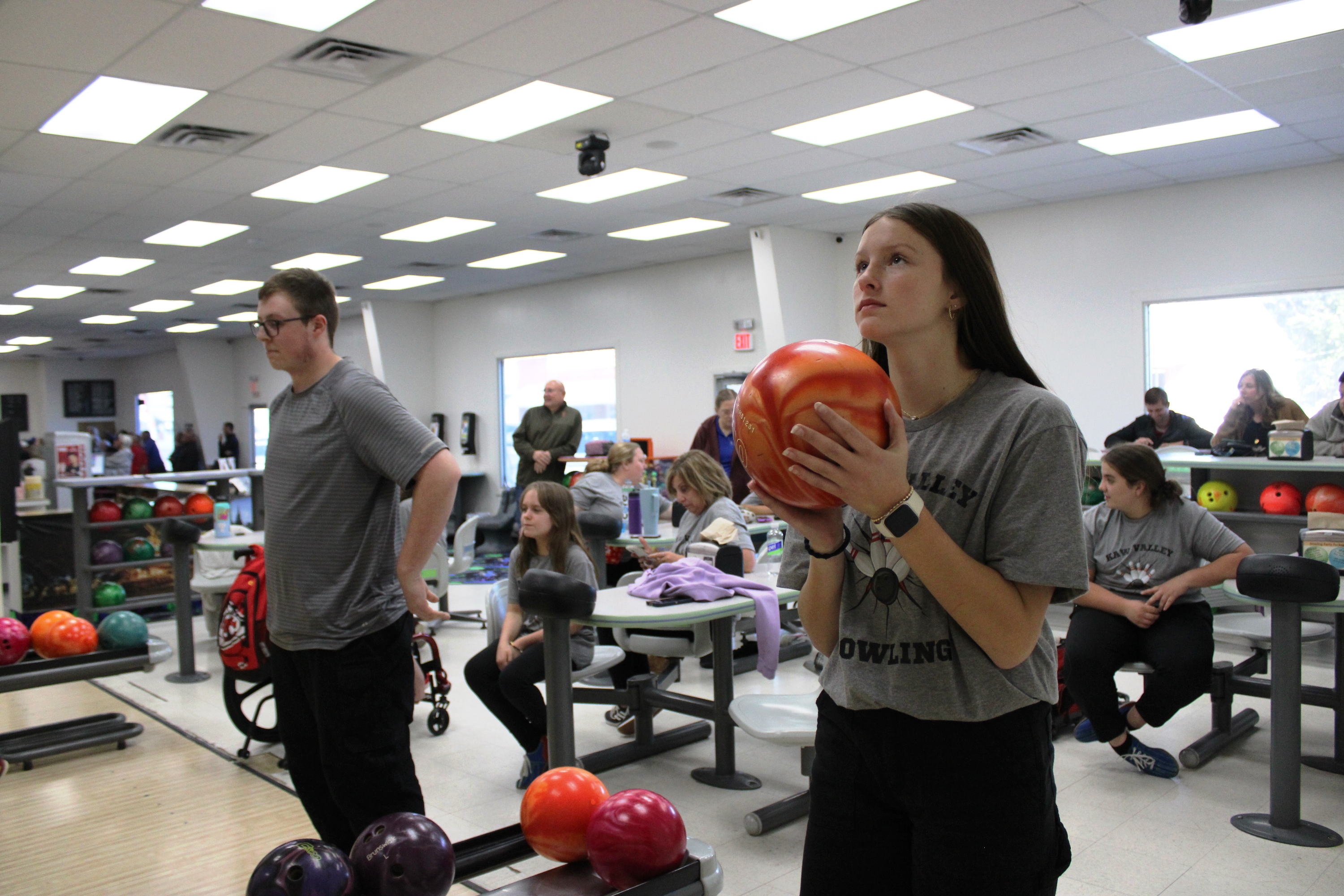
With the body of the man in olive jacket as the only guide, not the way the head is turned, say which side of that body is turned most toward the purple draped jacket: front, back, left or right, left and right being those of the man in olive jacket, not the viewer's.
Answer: front

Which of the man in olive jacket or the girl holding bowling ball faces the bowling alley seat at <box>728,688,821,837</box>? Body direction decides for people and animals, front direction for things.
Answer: the man in olive jacket

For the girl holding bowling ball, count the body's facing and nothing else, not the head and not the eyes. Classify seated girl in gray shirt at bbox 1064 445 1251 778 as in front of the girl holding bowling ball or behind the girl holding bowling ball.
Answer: behind

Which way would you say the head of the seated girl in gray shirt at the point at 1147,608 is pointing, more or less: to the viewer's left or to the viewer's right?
to the viewer's left

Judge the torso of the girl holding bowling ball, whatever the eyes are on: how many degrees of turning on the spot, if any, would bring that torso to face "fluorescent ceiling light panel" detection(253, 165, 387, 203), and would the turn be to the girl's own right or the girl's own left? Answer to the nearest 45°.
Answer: approximately 90° to the girl's own right

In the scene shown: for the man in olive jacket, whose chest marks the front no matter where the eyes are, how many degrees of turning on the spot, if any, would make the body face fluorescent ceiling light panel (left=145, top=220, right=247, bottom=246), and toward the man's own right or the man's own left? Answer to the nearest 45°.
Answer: approximately 90° to the man's own right

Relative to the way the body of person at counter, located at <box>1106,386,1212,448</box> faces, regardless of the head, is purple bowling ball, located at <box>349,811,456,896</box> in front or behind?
in front

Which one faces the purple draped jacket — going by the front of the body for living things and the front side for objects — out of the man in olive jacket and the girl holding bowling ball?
the man in olive jacket

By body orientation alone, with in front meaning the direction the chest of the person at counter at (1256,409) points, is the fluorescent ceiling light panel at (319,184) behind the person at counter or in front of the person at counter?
in front

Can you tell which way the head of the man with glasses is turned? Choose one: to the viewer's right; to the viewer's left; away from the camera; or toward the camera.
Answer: to the viewer's left

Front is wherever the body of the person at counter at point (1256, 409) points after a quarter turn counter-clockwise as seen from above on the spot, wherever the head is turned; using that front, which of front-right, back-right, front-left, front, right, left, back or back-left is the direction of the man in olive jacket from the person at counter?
back-right

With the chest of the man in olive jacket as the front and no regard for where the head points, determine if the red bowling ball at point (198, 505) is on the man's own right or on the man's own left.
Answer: on the man's own right

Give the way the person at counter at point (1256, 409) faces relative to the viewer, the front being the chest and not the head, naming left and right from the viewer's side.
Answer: facing the viewer and to the left of the viewer

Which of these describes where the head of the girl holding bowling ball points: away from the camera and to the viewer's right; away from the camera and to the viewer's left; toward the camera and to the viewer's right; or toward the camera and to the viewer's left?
toward the camera and to the viewer's left

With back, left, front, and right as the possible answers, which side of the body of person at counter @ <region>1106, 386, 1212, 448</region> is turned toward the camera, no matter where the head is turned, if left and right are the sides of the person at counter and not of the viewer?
front

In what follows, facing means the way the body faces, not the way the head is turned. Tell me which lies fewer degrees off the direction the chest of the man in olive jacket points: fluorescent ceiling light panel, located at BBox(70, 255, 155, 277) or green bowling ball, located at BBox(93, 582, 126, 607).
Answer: the green bowling ball

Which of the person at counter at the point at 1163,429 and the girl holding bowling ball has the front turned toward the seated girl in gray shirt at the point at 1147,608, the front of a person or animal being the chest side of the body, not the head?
the person at counter
